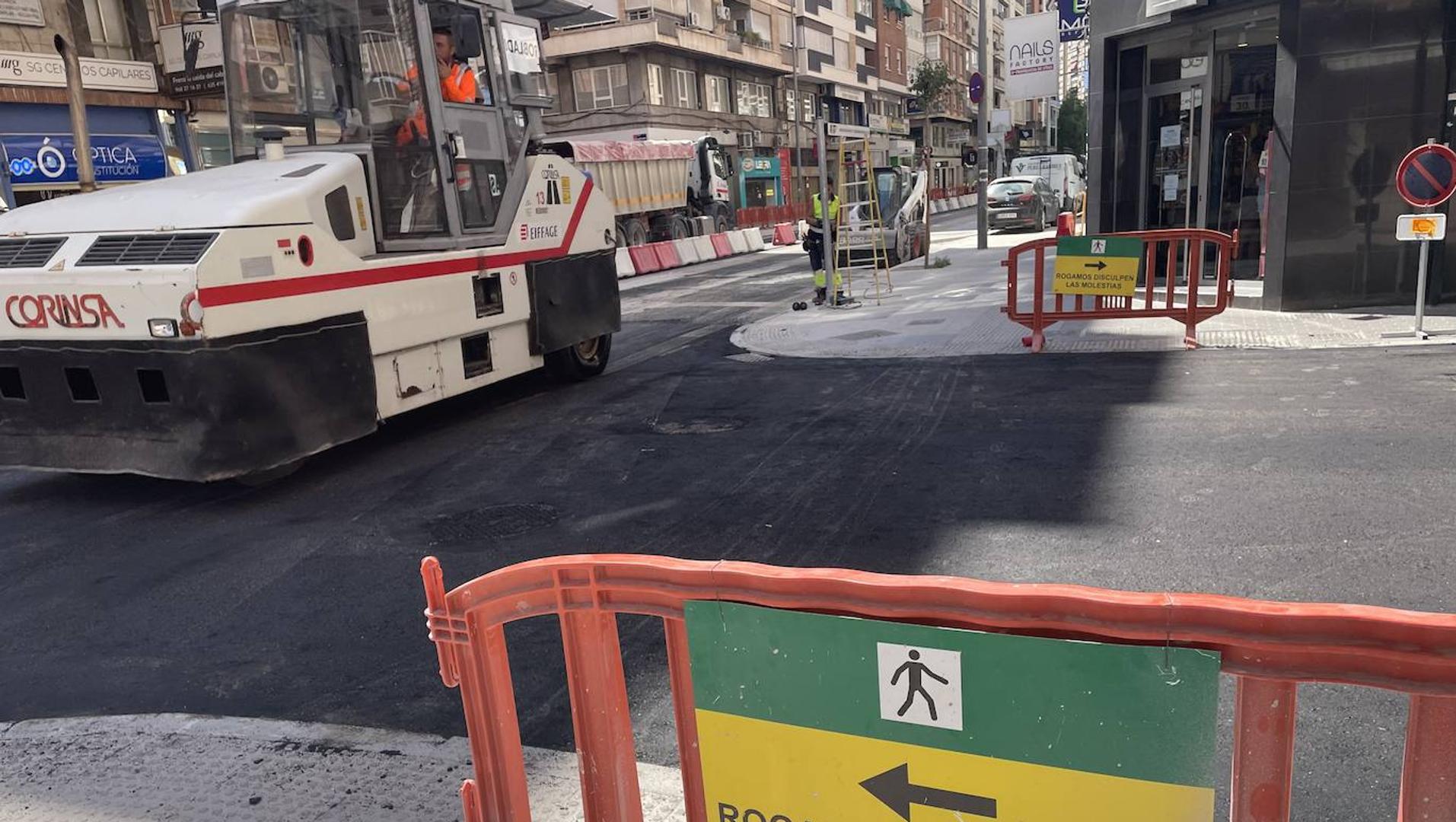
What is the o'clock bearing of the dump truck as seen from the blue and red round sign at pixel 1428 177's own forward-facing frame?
The dump truck is roughly at 4 o'clock from the blue and red round sign.

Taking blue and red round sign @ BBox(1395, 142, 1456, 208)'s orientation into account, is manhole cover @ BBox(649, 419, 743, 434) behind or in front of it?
in front

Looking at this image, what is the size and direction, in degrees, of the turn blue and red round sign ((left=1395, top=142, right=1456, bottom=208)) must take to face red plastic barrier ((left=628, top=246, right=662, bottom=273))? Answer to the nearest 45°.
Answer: approximately 135° to its right

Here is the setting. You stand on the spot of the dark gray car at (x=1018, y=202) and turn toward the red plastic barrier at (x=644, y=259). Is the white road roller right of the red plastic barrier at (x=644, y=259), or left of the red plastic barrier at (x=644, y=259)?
left

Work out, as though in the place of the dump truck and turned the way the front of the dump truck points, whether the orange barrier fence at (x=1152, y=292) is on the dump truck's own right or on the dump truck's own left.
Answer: on the dump truck's own right

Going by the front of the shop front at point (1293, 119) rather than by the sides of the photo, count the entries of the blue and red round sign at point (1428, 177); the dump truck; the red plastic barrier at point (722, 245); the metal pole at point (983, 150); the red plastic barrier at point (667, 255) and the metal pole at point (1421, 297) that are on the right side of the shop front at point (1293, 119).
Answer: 4

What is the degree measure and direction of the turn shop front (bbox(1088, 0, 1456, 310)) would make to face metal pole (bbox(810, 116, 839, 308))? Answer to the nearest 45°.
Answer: approximately 45° to its right
